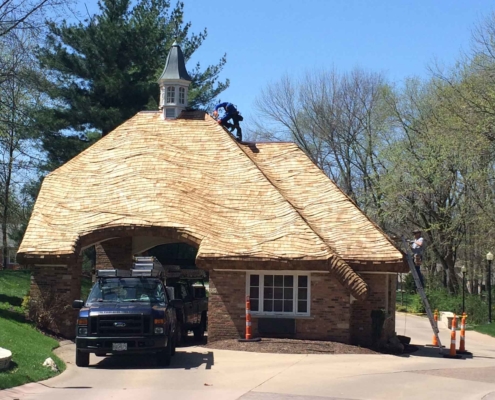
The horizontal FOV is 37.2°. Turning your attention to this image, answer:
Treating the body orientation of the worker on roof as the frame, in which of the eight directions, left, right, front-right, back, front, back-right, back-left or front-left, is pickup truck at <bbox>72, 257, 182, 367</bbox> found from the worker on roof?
left

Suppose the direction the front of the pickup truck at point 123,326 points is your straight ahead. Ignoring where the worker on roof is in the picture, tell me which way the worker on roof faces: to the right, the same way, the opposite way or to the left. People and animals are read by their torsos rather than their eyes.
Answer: to the right

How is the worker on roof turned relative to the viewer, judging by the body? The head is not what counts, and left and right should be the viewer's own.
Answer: facing to the left of the viewer

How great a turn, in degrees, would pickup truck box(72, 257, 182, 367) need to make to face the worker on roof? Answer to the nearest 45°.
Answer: approximately 180°

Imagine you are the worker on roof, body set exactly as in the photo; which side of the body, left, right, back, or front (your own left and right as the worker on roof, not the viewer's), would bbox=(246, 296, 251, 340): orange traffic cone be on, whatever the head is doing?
left

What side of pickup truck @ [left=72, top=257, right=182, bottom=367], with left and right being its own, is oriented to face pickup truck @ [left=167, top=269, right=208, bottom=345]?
back

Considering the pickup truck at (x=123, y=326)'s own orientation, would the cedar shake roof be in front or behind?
behind

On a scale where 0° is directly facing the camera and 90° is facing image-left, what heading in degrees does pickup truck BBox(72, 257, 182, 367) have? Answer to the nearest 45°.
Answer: approximately 0°

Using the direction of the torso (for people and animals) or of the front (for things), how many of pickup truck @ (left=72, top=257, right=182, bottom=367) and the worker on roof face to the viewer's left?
1

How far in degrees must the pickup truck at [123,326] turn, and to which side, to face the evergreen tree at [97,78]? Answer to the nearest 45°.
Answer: approximately 180°

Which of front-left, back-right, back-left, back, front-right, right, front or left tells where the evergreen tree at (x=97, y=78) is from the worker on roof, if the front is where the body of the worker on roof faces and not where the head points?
front-right
